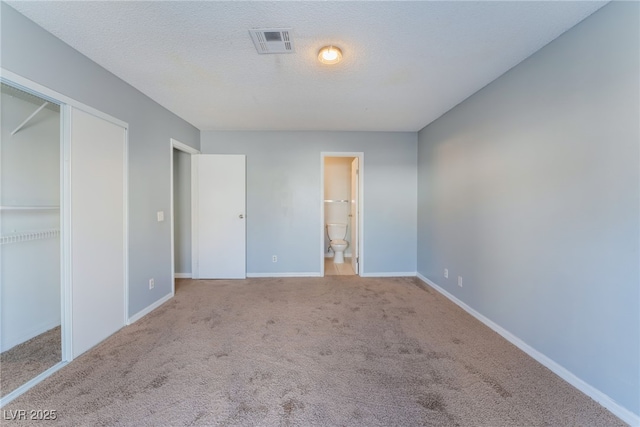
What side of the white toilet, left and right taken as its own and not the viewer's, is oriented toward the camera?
front

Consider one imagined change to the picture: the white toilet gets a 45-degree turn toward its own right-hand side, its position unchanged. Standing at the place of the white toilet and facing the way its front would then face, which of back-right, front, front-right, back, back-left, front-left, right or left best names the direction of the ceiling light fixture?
front-left

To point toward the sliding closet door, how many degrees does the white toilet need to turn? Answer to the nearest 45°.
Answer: approximately 45° to its right

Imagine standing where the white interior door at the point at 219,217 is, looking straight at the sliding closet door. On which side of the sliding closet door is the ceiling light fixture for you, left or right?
left

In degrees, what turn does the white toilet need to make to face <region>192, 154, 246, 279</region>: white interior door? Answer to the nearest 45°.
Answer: approximately 45° to its right

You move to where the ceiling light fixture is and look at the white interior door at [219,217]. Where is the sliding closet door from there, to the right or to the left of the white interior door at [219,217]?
left

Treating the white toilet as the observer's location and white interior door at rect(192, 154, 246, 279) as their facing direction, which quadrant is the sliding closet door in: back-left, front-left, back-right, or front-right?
front-left
